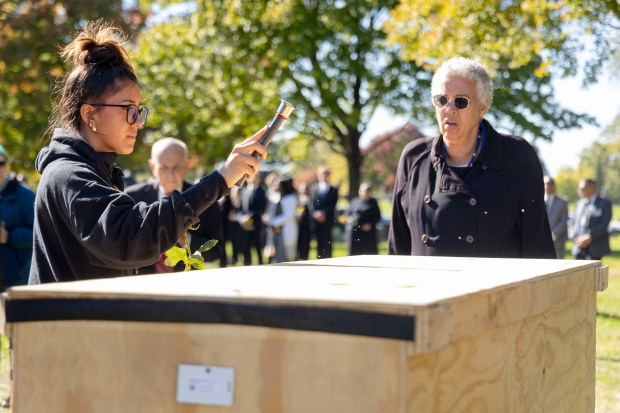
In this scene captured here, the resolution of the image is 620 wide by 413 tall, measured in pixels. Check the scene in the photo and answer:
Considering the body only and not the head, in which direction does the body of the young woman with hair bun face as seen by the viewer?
to the viewer's right

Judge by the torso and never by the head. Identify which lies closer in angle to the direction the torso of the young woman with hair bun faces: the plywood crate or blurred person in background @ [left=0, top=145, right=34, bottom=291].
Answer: the plywood crate

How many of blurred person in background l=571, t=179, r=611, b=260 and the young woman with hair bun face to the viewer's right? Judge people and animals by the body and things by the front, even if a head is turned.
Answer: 1

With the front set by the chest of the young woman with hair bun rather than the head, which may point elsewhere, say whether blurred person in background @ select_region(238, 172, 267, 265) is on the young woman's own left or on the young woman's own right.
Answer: on the young woman's own left

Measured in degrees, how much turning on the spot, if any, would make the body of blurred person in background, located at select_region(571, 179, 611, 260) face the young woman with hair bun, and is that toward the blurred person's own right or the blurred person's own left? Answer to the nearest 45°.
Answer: approximately 45° to the blurred person's own left

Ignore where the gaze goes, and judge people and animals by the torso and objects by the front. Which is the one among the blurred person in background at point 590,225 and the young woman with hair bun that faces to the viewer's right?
the young woman with hair bun

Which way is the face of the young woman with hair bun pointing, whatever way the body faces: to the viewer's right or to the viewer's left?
to the viewer's right

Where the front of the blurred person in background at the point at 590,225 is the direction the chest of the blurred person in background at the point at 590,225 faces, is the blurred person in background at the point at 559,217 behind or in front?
in front

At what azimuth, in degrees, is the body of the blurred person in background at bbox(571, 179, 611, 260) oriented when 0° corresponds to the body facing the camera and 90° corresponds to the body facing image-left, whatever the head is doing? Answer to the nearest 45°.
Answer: approximately 45°

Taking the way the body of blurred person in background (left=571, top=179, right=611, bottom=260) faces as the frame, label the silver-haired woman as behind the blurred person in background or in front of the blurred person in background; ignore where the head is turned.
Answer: in front

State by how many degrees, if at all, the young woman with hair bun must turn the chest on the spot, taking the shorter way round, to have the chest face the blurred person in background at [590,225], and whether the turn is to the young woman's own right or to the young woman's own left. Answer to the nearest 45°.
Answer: approximately 45° to the young woman's own left

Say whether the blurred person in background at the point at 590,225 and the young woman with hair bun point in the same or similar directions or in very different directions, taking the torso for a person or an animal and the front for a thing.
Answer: very different directions
